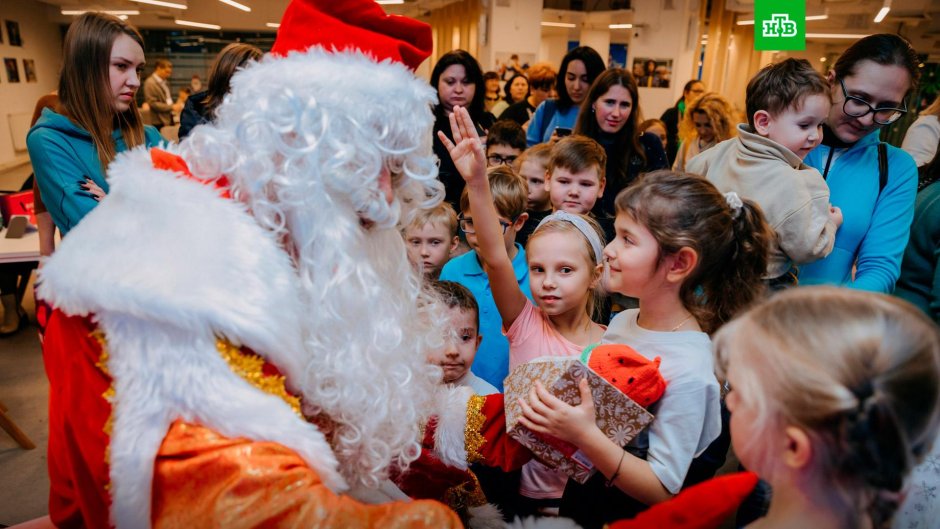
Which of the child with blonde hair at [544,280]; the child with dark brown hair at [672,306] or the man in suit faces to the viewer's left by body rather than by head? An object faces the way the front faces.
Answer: the child with dark brown hair at [672,306]

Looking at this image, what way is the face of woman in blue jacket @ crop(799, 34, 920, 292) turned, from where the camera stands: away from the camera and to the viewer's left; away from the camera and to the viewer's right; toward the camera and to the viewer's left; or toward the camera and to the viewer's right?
toward the camera and to the viewer's left

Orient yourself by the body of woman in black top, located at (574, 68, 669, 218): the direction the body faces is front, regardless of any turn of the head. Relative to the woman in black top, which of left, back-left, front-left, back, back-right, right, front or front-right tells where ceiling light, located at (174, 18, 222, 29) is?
back-right

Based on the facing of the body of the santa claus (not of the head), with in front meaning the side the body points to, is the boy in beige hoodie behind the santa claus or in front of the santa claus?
in front

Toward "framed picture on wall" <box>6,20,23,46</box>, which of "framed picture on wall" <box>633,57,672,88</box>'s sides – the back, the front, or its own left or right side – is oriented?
right

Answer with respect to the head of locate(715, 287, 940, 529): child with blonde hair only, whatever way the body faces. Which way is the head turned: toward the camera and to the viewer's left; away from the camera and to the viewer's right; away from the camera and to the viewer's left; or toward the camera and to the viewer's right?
away from the camera and to the viewer's left

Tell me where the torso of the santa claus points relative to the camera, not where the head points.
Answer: to the viewer's right

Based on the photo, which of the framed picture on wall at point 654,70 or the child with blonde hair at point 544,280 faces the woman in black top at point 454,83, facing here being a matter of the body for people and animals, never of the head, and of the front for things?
the framed picture on wall

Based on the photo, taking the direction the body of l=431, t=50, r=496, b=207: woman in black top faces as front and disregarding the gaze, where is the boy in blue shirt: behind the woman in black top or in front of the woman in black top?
in front

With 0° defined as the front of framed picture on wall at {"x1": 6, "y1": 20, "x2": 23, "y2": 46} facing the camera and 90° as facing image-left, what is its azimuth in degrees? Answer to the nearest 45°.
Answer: approximately 315°

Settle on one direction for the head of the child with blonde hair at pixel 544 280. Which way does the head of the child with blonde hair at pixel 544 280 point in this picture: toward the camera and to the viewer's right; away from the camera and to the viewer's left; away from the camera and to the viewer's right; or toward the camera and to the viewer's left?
toward the camera and to the viewer's left
